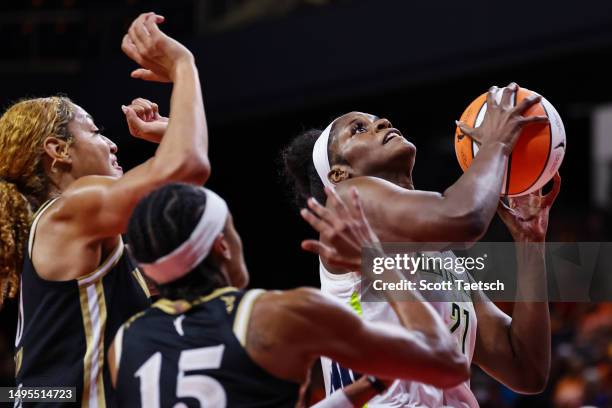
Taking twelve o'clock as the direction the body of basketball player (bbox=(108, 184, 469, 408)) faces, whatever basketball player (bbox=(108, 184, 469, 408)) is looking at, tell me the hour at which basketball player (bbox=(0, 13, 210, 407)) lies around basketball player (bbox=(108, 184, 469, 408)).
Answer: basketball player (bbox=(0, 13, 210, 407)) is roughly at 9 o'clock from basketball player (bbox=(108, 184, 469, 408)).

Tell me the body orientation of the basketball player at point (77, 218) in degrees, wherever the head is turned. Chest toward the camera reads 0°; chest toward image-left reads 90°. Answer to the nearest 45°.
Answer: approximately 270°

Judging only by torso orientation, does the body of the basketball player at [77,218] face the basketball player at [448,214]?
yes

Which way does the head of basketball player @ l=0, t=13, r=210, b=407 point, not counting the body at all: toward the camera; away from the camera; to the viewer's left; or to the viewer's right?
to the viewer's right

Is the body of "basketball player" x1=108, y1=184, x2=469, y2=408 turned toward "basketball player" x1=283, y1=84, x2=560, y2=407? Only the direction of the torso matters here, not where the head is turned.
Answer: yes

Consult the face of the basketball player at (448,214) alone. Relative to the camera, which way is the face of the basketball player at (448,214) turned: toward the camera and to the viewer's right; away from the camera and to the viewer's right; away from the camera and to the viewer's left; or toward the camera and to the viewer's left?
toward the camera and to the viewer's right

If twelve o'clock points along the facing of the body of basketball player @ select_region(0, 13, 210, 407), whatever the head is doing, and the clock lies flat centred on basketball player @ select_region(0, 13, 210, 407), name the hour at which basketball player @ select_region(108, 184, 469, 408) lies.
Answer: basketball player @ select_region(108, 184, 469, 408) is roughly at 2 o'clock from basketball player @ select_region(0, 13, 210, 407).

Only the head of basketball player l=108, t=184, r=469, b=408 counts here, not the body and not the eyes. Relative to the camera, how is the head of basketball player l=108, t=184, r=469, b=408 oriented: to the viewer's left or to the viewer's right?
to the viewer's right

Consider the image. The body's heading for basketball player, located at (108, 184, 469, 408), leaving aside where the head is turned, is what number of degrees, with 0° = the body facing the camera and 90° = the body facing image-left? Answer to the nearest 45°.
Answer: approximately 225°
